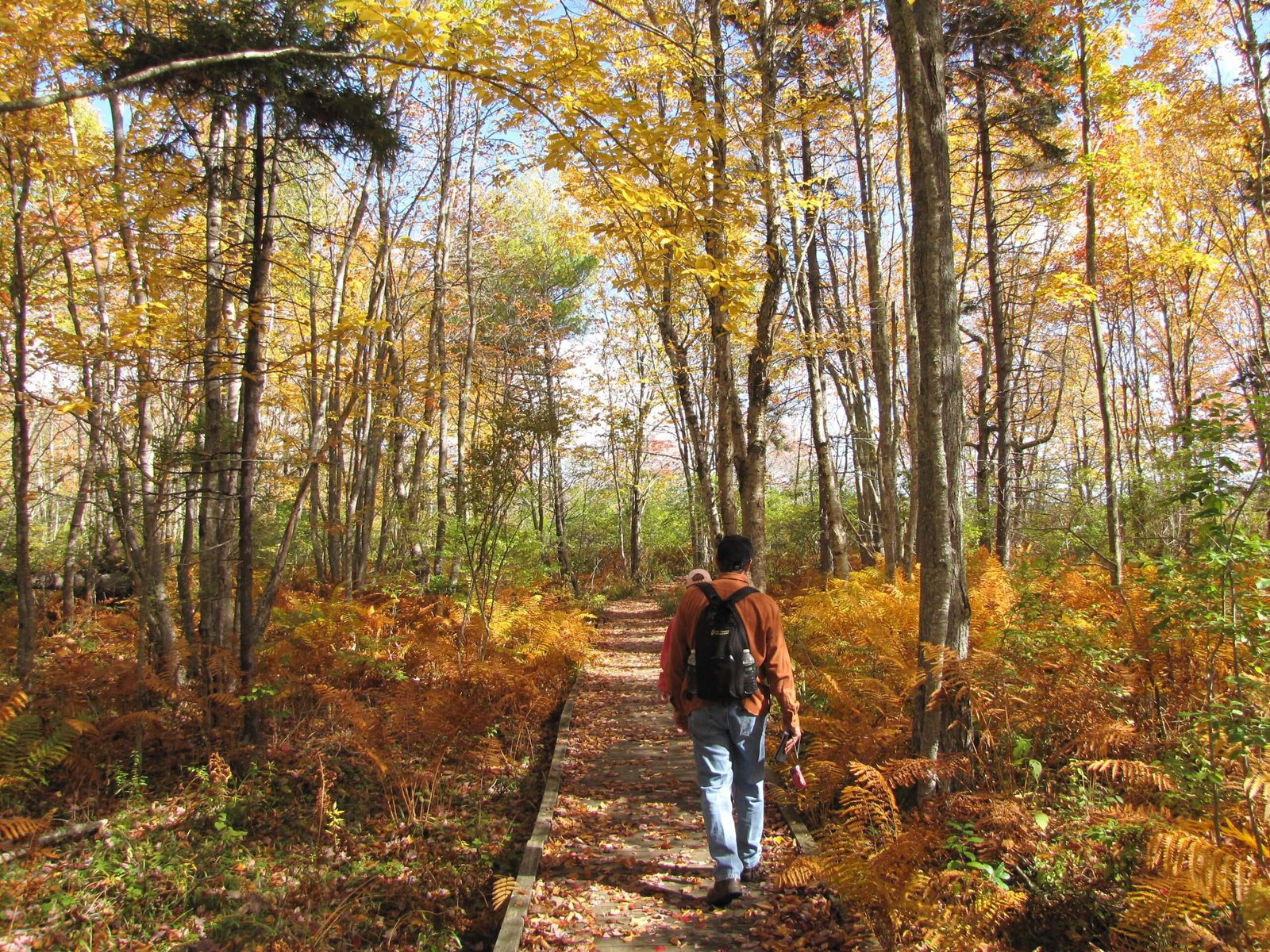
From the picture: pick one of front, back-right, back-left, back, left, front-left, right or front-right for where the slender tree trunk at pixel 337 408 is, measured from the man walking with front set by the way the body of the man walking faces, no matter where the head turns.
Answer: front-left

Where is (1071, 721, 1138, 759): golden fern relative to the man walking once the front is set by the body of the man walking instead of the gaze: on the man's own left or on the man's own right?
on the man's own right

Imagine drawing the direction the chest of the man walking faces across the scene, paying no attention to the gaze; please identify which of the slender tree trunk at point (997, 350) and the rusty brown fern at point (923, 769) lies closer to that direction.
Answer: the slender tree trunk

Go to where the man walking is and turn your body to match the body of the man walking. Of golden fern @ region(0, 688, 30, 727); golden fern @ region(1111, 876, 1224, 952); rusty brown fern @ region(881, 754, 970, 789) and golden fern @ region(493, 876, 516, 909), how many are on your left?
2

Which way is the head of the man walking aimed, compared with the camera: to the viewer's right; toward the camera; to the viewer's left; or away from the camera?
away from the camera

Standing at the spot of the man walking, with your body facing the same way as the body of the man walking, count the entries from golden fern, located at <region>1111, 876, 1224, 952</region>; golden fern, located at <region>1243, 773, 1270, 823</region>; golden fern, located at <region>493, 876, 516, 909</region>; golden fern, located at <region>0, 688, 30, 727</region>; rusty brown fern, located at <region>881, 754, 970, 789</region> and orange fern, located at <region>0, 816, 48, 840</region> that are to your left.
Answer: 3

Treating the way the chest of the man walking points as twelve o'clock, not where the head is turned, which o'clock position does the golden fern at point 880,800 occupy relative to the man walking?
The golden fern is roughly at 2 o'clock from the man walking.

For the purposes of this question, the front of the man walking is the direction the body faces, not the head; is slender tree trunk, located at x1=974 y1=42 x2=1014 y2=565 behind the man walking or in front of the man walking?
in front

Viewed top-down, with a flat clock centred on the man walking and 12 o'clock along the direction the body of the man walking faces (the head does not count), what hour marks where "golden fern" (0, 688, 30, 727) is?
The golden fern is roughly at 9 o'clock from the man walking.

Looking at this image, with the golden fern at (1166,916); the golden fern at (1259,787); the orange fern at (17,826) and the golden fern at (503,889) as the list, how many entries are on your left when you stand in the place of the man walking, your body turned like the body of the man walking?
2

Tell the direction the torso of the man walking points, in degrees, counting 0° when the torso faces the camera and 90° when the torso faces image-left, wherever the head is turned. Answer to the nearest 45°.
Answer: approximately 180°

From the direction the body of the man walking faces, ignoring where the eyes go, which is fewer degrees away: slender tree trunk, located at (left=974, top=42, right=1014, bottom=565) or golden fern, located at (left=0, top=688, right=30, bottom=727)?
the slender tree trunk

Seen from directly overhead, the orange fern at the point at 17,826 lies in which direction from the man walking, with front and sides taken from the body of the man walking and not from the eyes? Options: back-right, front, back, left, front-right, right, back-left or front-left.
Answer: left
